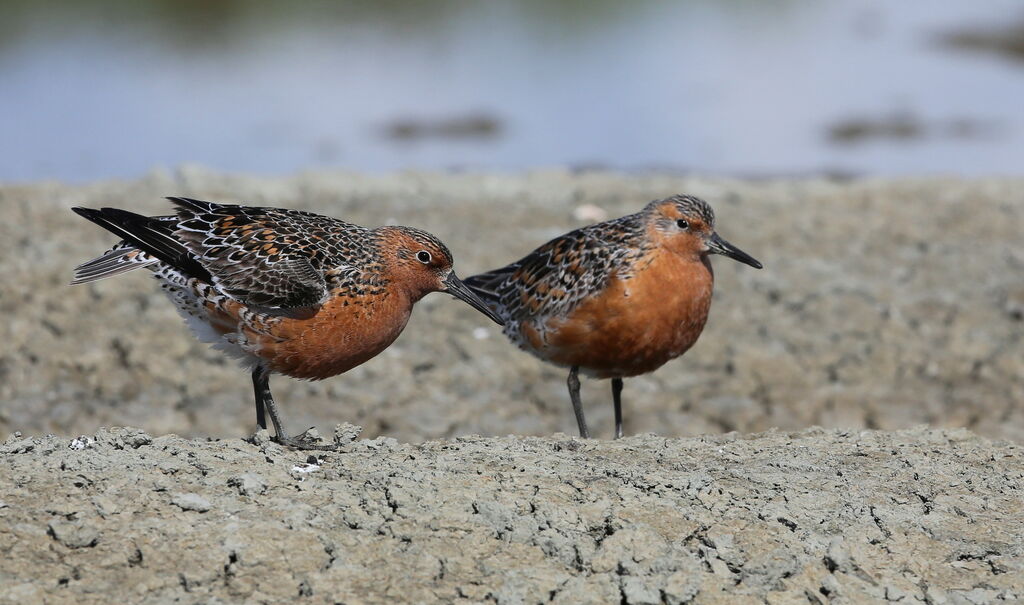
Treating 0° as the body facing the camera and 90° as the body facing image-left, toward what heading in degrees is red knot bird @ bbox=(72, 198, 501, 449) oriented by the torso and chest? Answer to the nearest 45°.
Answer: approximately 270°

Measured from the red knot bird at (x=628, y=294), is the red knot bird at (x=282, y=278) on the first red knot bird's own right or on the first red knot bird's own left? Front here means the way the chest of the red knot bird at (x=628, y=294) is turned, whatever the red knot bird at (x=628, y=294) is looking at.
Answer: on the first red knot bird's own right

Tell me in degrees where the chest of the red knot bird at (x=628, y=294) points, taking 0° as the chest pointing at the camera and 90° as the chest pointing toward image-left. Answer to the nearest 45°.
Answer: approximately 315°

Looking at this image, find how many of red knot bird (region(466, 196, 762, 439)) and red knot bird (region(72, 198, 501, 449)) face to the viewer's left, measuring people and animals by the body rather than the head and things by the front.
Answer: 0

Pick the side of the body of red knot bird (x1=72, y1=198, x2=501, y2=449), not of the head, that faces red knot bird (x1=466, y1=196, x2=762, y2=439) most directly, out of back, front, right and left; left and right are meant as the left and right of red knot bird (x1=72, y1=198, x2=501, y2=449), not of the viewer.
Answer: front
